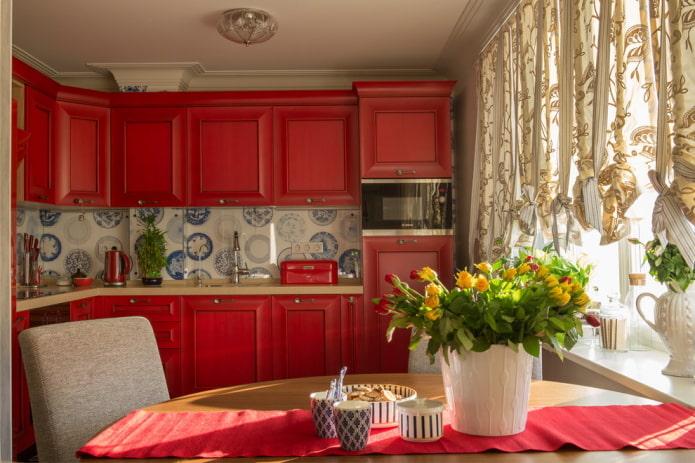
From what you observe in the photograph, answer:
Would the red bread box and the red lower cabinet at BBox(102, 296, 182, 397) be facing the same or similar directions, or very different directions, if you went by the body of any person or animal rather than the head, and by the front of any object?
same or similar directions

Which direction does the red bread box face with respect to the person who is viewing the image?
facing the viewer

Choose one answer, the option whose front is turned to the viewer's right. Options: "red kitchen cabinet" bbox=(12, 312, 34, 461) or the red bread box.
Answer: the red kitchen cabinet

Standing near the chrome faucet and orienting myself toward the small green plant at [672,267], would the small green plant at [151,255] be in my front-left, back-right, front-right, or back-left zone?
back-right

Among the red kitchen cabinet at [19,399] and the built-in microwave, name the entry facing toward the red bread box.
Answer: the red kitchen cabinet

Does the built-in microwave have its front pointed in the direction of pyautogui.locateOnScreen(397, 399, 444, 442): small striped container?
yes

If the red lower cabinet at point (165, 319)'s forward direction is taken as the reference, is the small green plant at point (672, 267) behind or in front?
in front

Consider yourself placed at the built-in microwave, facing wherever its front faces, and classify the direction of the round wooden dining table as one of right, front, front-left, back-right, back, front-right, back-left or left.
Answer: front

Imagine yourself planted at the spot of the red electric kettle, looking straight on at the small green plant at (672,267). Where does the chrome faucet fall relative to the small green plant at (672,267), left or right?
left

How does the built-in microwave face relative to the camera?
toward the camera

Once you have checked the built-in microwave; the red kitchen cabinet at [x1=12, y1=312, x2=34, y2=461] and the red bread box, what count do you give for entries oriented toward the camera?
2

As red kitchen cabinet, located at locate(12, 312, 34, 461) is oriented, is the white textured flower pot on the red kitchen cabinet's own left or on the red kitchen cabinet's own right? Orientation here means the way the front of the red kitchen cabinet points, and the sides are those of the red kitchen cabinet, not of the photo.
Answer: on the red kitchen cabinet's own right

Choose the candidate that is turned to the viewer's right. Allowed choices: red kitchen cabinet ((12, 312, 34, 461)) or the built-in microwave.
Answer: the red kitchen cabinet

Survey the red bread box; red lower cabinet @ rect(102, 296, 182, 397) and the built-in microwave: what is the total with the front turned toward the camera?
3

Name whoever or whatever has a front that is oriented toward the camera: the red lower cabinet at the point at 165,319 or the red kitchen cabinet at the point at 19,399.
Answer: the red lower cabinet

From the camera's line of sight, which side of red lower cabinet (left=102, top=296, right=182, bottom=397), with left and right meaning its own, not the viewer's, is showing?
front
